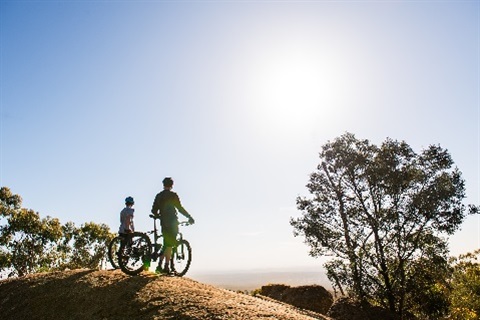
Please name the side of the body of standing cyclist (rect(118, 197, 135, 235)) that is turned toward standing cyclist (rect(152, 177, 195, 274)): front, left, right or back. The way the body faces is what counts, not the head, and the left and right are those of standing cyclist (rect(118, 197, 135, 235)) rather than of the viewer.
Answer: right

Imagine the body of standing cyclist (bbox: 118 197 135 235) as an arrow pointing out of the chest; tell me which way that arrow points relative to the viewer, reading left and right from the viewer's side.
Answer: facing away from the viewer and to the right of the viewer

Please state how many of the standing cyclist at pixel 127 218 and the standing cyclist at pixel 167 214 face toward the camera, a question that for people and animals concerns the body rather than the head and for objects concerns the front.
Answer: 0

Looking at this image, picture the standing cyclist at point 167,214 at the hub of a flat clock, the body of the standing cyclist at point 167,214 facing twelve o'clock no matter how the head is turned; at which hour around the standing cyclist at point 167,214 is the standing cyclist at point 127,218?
the standing cyclist at point 127,218 is roughly at 10 o'clock from the standing cyclist at point 167,214.

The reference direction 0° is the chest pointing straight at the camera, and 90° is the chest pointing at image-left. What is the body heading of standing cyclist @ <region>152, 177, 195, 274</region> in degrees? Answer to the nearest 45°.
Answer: approximately 180°
